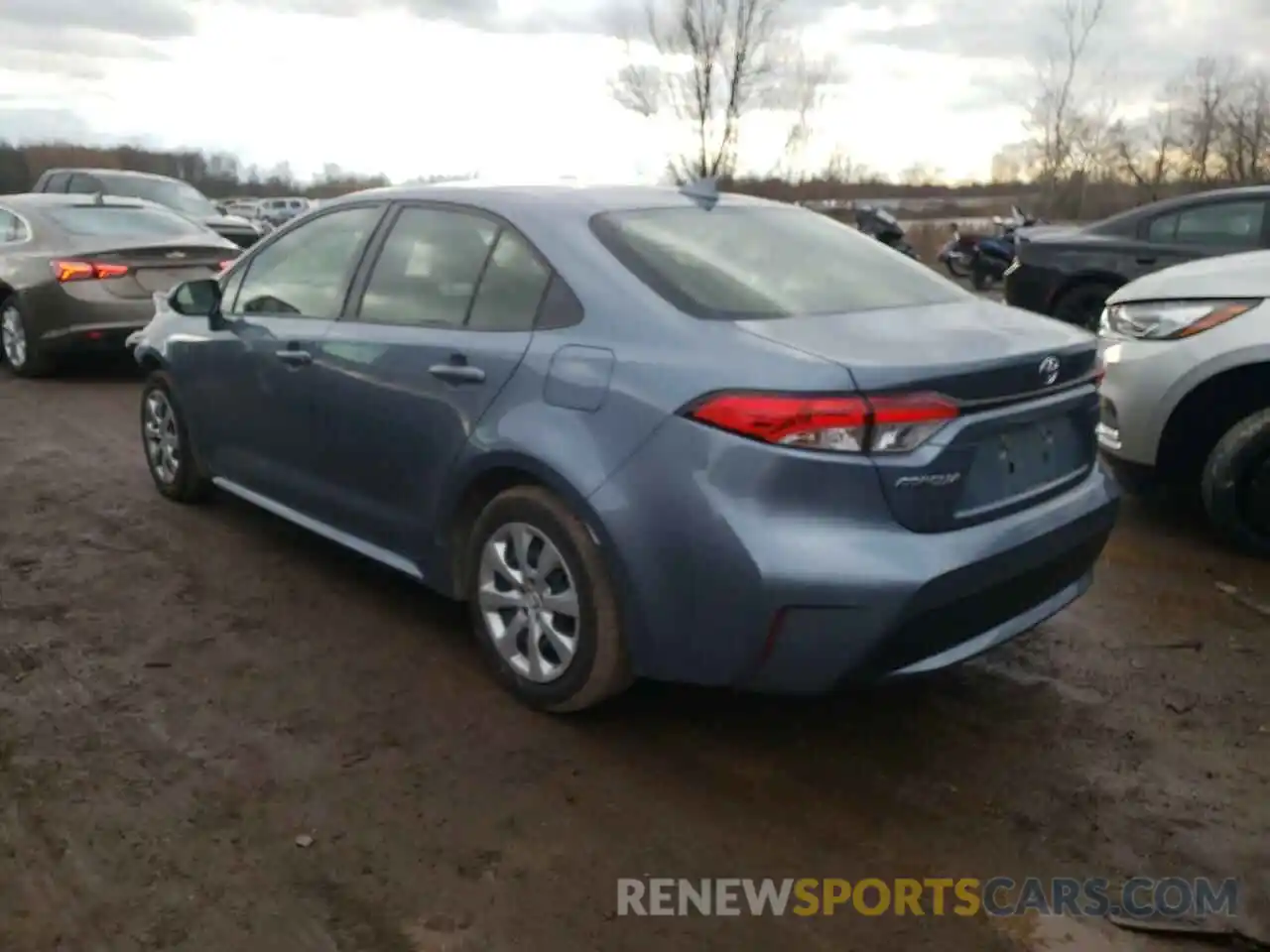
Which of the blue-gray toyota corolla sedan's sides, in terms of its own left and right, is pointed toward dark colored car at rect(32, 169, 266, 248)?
front

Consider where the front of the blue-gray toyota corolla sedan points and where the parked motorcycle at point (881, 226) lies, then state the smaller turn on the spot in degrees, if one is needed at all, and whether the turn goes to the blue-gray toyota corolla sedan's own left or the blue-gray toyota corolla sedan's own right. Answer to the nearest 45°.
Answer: approximately 45° to the blue-gray toyota corolla sedan's own right

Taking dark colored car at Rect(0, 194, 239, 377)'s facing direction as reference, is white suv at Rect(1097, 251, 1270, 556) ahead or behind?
behind

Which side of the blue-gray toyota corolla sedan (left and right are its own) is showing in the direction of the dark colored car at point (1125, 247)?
right

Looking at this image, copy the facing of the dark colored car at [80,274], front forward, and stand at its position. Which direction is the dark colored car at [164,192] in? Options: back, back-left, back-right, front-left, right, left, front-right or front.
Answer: front-right

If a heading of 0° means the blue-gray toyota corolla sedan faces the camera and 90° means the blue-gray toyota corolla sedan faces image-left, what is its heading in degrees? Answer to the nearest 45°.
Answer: approximately 135°

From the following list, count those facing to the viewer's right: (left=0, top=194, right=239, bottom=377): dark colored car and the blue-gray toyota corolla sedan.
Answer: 0

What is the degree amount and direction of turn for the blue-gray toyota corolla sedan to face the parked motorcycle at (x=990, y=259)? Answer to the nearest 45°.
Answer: approximately 45° to its right

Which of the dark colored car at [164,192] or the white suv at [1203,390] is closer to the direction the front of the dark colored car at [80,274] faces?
the dark colored car

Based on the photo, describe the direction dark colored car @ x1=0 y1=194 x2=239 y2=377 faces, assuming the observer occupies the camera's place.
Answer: facing away from the viewer and to the left of the viewer

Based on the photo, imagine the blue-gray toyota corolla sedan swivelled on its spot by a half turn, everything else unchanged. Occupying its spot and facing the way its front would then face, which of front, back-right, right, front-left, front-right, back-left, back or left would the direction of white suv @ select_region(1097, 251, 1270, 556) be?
left
